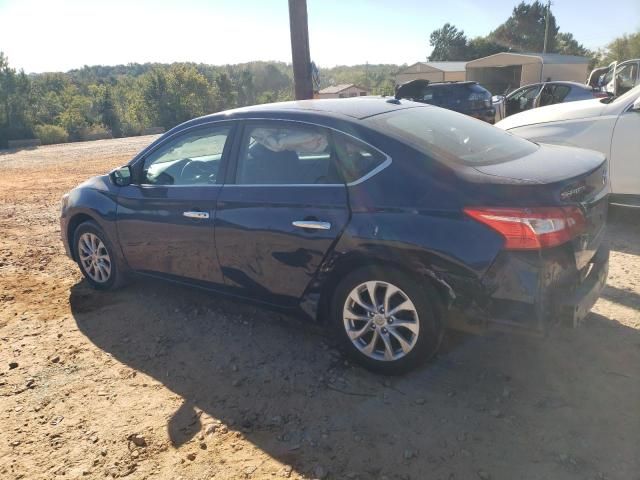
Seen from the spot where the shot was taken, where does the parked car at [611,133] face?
facing to the left of the viewer

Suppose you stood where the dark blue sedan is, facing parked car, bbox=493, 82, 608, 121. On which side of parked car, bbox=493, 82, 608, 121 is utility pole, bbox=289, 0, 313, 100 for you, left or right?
left

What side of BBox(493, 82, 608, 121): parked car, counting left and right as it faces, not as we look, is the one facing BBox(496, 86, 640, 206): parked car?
left

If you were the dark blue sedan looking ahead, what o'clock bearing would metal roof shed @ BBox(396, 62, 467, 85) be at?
The metal roof shed is roughly at 2 o'clock from the dark blue sedan.

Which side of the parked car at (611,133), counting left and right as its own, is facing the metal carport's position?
right

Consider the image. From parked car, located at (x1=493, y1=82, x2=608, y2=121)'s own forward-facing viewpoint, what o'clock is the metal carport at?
The metal carport is roughly at 3 o'clock from the parked car.

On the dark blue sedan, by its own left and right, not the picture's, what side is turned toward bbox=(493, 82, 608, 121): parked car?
right

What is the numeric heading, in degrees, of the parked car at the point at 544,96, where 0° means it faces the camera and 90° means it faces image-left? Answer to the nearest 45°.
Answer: approximately 90°

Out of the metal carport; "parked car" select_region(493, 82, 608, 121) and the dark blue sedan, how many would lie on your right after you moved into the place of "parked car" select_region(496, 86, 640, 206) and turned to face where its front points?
2

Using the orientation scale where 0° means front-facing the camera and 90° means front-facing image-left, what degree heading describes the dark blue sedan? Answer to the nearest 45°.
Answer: approximately 135°

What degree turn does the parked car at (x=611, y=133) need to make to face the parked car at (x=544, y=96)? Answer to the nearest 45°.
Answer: approximately 90° to its right

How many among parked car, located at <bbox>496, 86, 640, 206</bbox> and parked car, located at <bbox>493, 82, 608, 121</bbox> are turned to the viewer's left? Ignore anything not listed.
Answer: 2

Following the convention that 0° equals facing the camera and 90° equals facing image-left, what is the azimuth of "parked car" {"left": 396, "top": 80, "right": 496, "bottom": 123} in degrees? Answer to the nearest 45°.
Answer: approximately 135°
